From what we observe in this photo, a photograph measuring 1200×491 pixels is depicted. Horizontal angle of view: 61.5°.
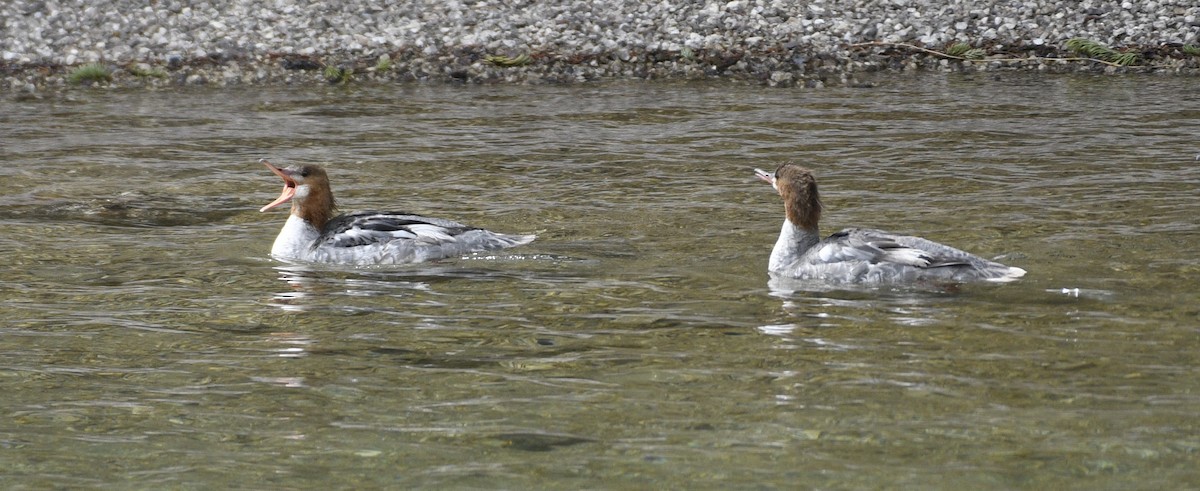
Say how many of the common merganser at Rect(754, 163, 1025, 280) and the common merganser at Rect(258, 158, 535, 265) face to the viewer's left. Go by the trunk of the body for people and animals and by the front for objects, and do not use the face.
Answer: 2

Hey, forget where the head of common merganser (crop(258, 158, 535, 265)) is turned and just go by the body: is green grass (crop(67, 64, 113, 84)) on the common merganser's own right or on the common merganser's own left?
on the common merganser's own right

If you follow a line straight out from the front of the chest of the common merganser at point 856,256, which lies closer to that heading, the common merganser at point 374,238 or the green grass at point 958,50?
the common merganser

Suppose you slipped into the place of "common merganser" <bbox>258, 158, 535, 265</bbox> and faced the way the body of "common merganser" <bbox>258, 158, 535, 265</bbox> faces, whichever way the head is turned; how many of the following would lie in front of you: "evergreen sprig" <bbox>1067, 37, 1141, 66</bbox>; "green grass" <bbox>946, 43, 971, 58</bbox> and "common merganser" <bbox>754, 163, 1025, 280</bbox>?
0

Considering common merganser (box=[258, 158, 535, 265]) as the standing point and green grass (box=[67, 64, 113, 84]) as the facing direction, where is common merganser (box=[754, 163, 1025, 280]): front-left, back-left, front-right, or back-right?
back-right

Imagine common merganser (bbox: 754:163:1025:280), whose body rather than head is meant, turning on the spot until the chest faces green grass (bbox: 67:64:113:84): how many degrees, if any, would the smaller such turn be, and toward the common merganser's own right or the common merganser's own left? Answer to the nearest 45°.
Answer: approximately 45° to the common merganser's own right

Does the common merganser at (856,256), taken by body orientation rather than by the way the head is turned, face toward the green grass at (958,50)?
no

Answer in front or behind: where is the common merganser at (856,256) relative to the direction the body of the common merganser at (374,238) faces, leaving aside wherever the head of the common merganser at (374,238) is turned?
behind

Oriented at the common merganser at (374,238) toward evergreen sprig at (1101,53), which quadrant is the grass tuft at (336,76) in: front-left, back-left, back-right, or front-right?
front-left

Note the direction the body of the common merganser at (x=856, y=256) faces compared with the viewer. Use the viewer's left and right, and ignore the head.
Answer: facing to the left of the viewer

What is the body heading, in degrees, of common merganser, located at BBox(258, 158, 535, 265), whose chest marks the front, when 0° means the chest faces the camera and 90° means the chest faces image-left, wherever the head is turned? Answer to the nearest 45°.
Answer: approximately 90°

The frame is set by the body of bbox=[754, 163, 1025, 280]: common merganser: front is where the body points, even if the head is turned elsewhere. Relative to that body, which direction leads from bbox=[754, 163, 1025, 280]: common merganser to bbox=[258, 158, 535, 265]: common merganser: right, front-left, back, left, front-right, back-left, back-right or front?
front

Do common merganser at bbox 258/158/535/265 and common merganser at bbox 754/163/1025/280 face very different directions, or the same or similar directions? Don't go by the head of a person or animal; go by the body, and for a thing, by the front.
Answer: same or similar directions

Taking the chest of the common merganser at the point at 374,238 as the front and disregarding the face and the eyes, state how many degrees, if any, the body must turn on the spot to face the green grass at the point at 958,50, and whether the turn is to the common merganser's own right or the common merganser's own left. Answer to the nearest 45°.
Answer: approximately 135° to the common merganser's own right

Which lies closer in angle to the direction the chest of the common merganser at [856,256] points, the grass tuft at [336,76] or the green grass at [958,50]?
the grass tuft

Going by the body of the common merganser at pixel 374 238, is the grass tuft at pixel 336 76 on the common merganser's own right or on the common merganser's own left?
on the common merganser's own right
